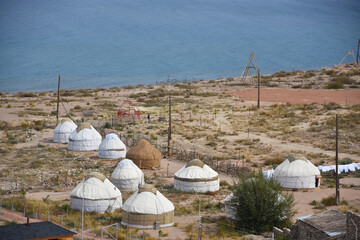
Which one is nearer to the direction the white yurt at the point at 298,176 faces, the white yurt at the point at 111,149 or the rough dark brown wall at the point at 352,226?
the rough dark brown wall

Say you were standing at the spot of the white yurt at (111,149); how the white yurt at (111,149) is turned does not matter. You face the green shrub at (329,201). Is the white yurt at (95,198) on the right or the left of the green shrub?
right

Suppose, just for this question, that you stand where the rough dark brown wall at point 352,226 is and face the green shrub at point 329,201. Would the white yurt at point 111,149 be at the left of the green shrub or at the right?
left
